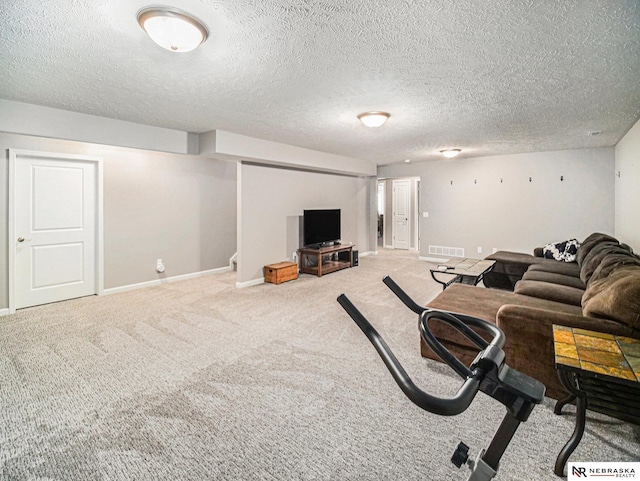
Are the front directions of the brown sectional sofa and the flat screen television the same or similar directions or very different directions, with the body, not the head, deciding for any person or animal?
very different directions

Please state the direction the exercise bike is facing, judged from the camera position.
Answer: facing away from the viewer and to the left of the viewer

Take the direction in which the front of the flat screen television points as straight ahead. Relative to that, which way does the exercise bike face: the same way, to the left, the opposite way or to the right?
the opposite way

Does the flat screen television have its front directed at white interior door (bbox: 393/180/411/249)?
no

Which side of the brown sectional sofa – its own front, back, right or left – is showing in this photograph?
left

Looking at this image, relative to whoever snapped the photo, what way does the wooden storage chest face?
facing the viewer and to the right of the viewer

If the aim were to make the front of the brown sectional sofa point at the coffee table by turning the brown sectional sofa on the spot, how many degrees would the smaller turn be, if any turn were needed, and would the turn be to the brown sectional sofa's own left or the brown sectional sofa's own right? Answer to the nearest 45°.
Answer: approximately 90° to the brown sectional sofa's own right

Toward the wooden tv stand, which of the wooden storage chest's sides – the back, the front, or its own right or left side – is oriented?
left

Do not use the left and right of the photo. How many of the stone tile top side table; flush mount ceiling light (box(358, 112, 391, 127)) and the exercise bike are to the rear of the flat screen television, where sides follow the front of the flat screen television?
0

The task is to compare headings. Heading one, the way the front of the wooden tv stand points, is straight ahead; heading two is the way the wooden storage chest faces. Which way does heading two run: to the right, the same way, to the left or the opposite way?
the same way
